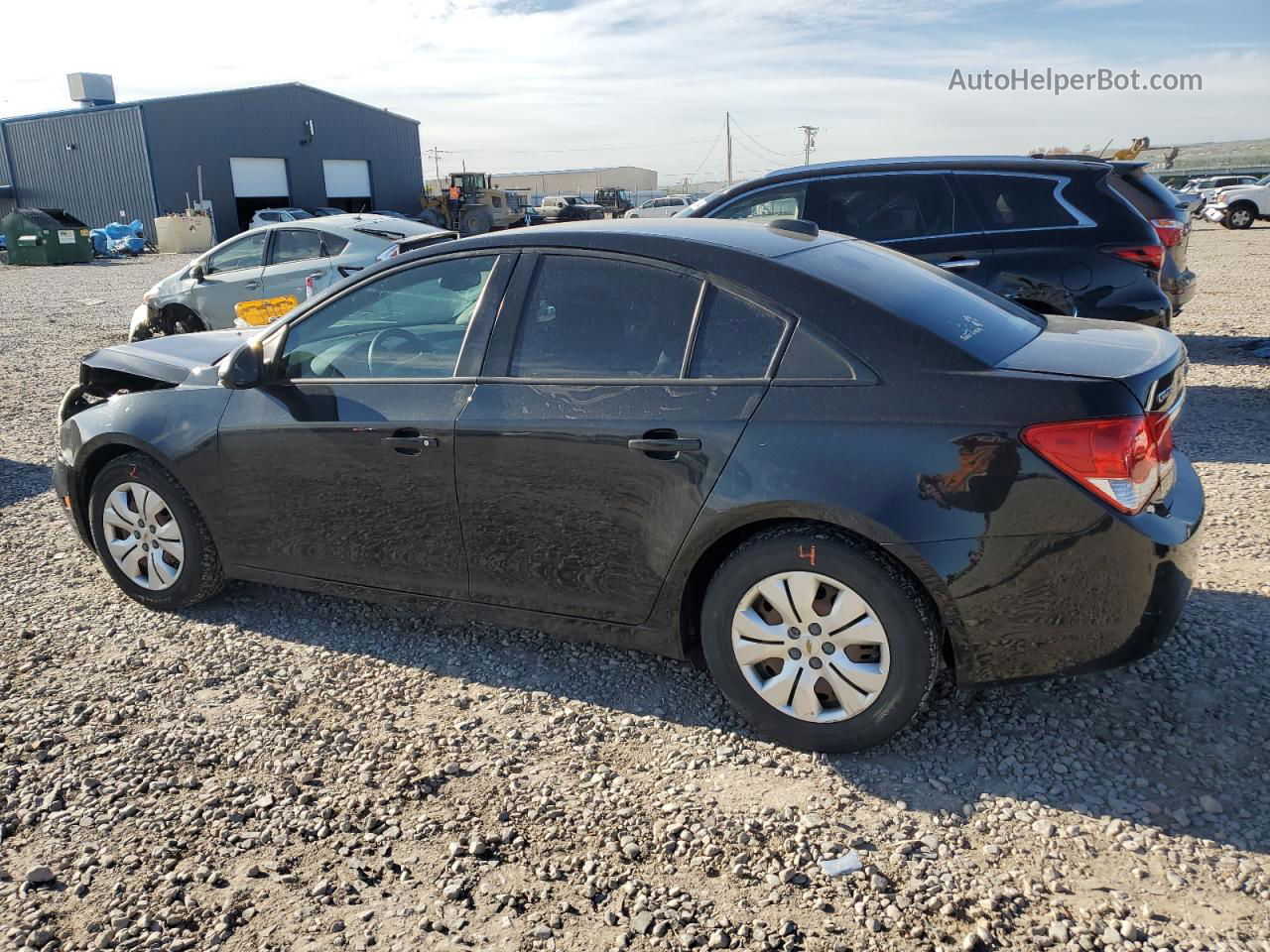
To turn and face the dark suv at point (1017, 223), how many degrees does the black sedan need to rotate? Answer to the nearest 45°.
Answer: approximately 90° to its right

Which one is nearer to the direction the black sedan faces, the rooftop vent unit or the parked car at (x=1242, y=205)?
the rooftop vent unit

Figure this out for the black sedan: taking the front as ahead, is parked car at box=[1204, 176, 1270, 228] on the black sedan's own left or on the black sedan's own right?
on the black sedan's own right

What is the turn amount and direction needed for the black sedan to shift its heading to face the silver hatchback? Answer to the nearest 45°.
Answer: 0° — it already faces it

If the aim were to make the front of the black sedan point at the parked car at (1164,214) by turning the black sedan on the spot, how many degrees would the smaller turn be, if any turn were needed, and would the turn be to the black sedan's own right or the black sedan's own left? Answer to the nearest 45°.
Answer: approximately 90° to the black sedan's own right

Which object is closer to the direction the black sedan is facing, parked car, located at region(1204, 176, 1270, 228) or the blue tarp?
the blue tarp

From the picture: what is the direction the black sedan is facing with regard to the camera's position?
facing away from the viewer and to the left of the viewer

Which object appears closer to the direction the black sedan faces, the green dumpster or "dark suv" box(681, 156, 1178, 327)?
the green dumpster
